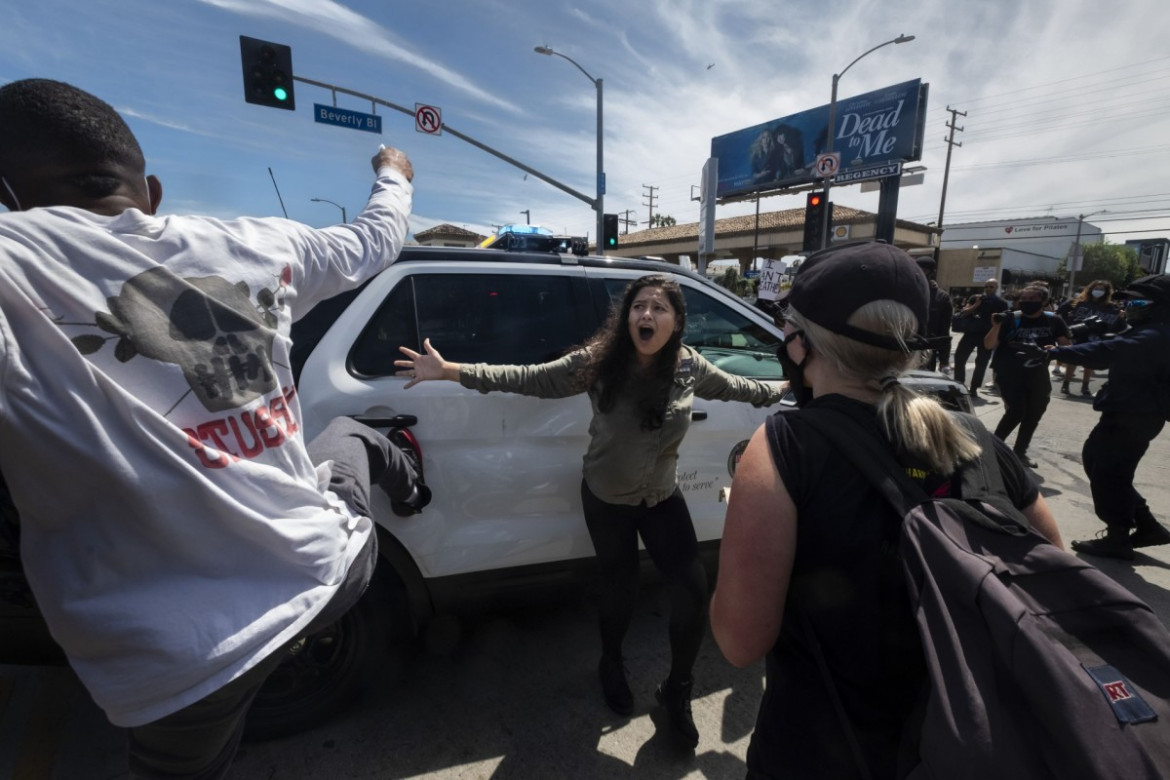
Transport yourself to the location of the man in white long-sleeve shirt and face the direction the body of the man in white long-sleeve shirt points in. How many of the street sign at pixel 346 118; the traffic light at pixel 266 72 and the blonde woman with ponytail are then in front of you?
2

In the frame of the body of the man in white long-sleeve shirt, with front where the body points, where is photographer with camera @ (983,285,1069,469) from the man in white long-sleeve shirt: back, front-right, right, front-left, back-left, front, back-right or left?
right

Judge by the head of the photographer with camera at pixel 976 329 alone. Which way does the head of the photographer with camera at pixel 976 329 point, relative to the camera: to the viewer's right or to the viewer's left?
to the viewer's left

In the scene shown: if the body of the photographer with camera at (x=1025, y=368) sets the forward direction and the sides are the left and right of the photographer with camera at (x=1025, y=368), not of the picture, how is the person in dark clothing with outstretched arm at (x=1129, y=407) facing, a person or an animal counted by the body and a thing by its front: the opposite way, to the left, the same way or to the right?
to the right

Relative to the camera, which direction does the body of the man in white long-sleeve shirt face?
away from the camera

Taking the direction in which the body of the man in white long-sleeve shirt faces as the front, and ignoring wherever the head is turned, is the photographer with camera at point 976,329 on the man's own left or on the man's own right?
on the man's own right

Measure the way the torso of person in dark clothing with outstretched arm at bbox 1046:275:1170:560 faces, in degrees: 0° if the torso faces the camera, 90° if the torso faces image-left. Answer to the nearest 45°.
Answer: approximately 90°

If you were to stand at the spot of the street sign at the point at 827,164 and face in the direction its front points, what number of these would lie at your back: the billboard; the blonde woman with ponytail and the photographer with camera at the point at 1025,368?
1

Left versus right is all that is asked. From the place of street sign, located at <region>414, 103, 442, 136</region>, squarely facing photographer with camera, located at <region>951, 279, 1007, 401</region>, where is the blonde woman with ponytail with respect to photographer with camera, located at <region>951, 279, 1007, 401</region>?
right

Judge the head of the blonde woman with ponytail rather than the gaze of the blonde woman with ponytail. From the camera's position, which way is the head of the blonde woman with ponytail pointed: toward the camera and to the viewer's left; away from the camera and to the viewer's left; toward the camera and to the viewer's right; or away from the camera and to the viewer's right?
away from the camera and to the viewer's left

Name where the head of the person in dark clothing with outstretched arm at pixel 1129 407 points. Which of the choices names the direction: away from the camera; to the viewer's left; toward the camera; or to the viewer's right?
to the viewer's left

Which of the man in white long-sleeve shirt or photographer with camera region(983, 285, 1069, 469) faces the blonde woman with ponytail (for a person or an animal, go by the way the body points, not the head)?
the photographer with camera

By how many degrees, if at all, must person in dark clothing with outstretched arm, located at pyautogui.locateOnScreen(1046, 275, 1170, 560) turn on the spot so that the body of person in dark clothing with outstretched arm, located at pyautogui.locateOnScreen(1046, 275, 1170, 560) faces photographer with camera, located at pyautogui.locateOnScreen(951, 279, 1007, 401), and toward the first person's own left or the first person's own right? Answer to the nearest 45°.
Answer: approximately 90° to the first person's own right

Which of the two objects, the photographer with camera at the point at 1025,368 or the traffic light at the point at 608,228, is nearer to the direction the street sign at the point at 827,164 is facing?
the photographer with camera
